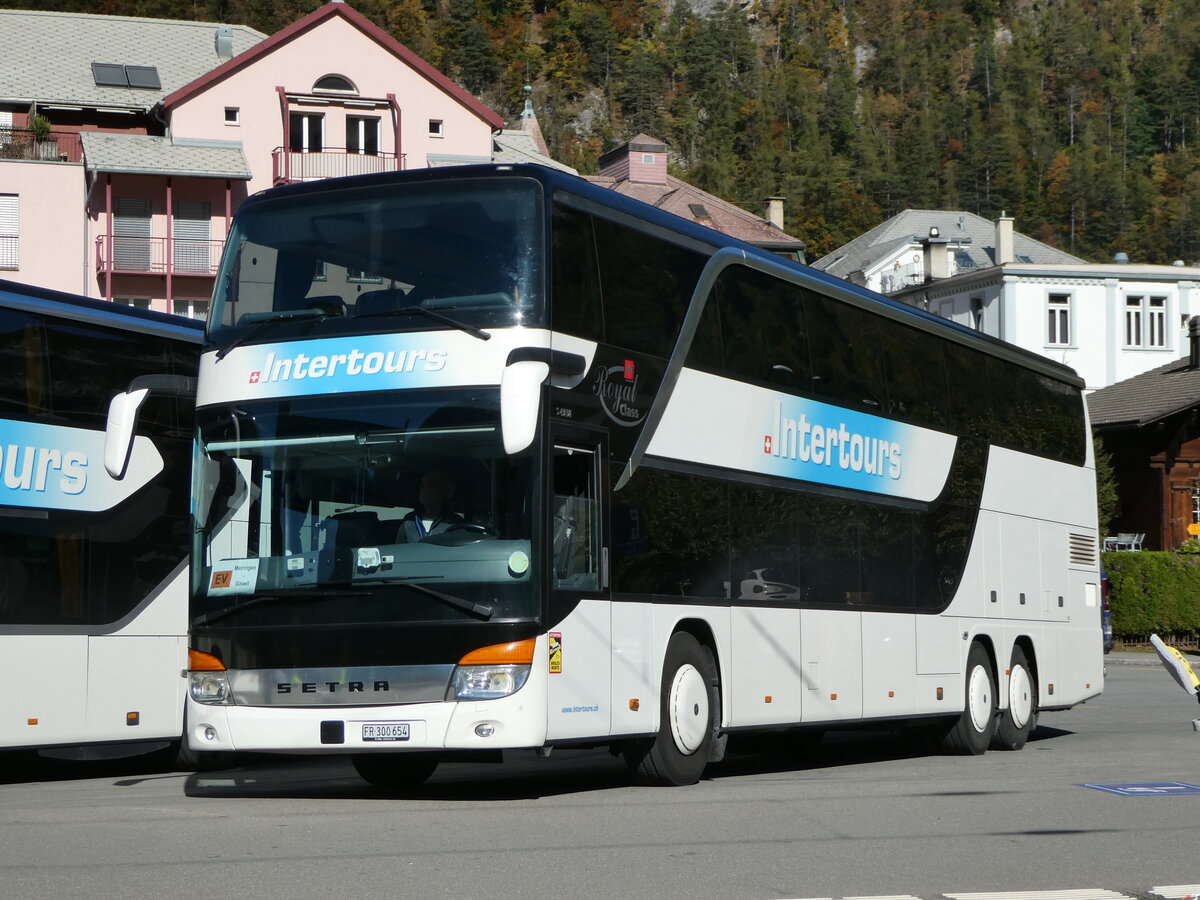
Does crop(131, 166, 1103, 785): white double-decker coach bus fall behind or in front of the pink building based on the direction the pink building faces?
in front

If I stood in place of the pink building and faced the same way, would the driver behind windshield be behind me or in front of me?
in front

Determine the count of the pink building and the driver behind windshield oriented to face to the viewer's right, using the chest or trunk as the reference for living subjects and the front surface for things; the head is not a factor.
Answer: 0

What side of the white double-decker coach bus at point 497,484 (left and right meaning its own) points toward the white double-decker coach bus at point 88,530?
right

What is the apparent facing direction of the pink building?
toward the camera

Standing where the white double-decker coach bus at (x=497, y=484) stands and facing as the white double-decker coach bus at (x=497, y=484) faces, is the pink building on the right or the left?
on its right

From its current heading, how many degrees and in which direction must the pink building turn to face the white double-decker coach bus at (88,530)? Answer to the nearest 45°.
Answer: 0° — it already faces it

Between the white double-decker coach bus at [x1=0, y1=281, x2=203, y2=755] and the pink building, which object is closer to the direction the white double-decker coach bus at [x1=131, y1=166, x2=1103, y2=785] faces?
the white double-decker coach bus

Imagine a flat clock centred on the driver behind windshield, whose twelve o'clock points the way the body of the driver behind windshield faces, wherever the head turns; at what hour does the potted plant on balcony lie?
The potted plant on balcony is roughly at 4 o'clock from the driver behind windshield.

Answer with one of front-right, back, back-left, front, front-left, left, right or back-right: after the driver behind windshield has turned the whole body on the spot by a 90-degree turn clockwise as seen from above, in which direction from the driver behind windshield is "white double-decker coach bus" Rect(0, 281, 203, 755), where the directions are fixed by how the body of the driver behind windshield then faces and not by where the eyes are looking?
front

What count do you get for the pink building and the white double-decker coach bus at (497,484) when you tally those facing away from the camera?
0

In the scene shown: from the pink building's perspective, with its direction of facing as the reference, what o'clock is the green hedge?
The green hedge is roughly at 10 o'clock from the pink building.

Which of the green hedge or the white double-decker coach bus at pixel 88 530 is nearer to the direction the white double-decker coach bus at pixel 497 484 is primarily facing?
the white double-decker coach bus

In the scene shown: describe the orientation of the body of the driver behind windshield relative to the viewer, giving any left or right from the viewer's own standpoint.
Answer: facing the viewer and to the left of the viewer
